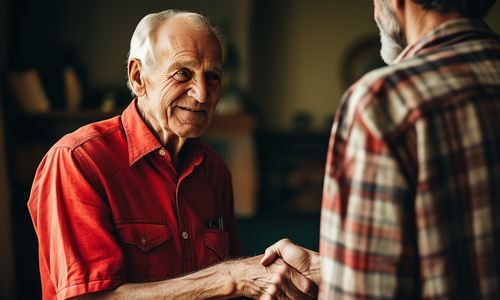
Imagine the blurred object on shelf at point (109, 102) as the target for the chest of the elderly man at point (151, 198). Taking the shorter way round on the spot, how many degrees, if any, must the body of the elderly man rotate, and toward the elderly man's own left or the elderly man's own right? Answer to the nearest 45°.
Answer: approximately 135° to the elderly man's own left

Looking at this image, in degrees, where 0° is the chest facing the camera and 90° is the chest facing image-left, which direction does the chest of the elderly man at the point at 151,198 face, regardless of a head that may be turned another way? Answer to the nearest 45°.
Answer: approximately 315°

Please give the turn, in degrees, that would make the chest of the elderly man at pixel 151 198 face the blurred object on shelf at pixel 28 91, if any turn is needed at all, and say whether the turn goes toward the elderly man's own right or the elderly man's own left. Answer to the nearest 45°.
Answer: approximately 135° to the elderly man's own left

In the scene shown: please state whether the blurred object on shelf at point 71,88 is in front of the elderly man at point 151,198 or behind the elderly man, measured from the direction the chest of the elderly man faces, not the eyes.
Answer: behind

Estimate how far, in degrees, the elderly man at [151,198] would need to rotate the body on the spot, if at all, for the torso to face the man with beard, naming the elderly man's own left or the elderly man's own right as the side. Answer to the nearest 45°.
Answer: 0° — they already face them

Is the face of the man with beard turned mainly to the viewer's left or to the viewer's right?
to the viewer's left

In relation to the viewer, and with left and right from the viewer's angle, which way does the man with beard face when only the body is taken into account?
facing away from the viewer and to the left of the viewer

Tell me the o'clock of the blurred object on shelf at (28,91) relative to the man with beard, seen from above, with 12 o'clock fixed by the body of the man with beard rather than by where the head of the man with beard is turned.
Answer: The blurred object on shelf is roughly at 12 o'clock from the man with beard.

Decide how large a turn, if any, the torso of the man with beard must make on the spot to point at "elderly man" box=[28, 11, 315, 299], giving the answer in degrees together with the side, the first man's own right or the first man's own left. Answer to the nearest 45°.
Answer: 0° — they already face them

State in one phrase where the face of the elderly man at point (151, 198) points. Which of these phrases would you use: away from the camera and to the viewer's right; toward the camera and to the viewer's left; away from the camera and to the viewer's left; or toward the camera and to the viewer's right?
toward the camera and to the viewer's right

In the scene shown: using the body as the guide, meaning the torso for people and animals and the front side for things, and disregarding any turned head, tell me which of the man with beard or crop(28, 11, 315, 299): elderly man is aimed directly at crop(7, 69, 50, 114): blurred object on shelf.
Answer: the man with beard
